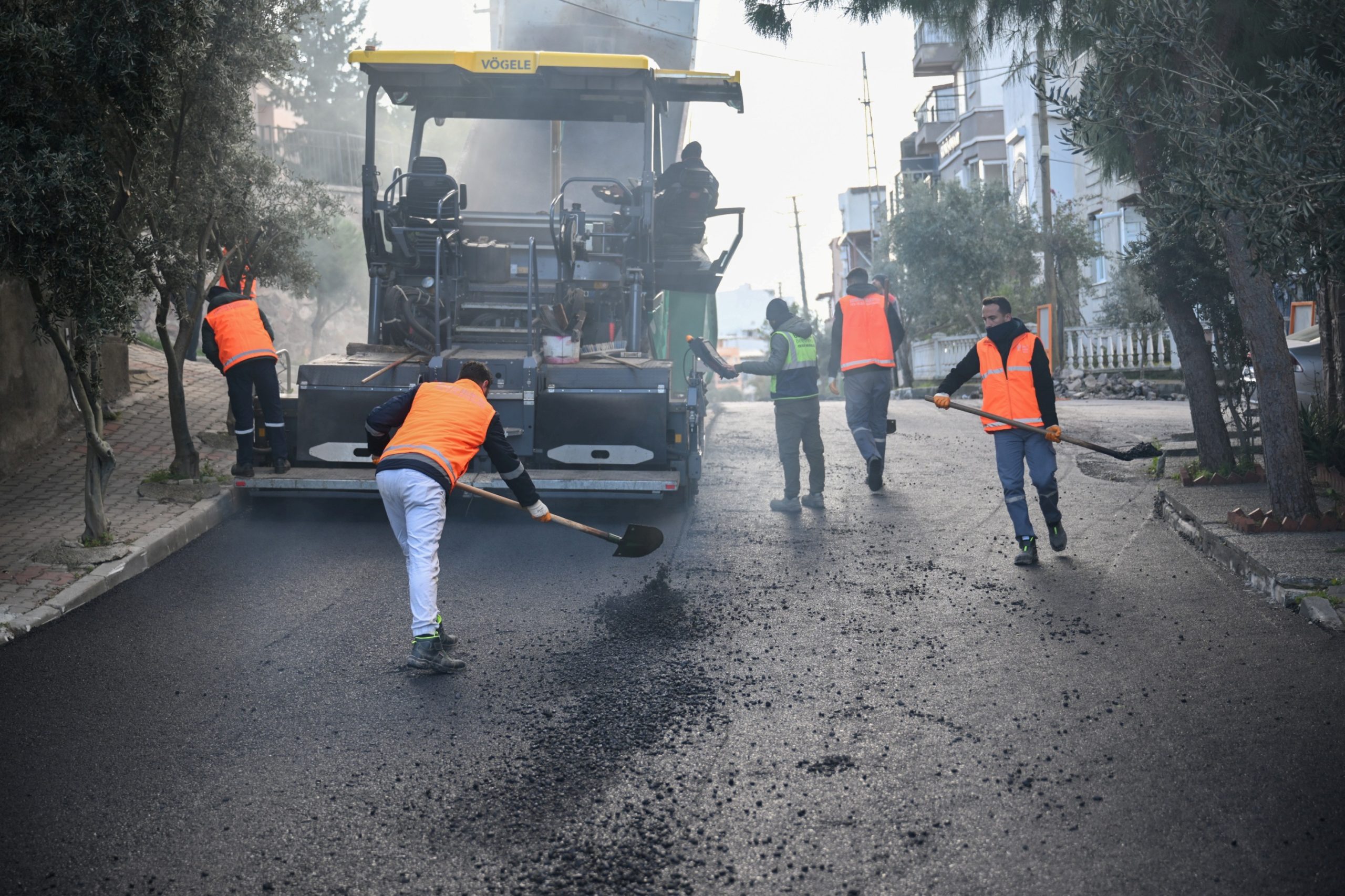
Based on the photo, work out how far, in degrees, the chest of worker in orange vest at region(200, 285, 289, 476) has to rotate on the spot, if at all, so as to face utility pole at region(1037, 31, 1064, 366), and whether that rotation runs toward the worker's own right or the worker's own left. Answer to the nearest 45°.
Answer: approximately 90° to the worker's own right

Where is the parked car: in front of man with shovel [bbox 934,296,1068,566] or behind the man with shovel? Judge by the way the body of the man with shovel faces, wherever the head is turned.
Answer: behind

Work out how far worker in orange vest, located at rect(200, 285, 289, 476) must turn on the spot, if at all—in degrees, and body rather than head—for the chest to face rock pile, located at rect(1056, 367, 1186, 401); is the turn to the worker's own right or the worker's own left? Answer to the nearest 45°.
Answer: approximately 90° to the worker's own right

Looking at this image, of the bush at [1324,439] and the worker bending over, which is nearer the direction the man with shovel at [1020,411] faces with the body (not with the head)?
the worker bending over

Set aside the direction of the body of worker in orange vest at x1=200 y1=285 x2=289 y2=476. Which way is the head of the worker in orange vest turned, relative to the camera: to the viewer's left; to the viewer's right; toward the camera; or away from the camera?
away from the camera

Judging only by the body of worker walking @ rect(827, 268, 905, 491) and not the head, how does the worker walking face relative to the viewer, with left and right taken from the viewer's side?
facing away from the viewer

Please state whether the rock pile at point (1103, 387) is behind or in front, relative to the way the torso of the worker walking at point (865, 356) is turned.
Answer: in front

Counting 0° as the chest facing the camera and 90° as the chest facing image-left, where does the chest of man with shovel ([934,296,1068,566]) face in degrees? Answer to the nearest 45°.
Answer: approximately 0°

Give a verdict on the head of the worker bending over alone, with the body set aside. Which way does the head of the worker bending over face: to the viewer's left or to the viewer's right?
to the viewer's right

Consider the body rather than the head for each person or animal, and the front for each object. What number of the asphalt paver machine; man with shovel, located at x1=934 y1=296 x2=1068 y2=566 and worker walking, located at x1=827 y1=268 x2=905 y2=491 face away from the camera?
2

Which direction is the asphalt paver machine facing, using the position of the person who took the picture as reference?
facing away from the viewer
